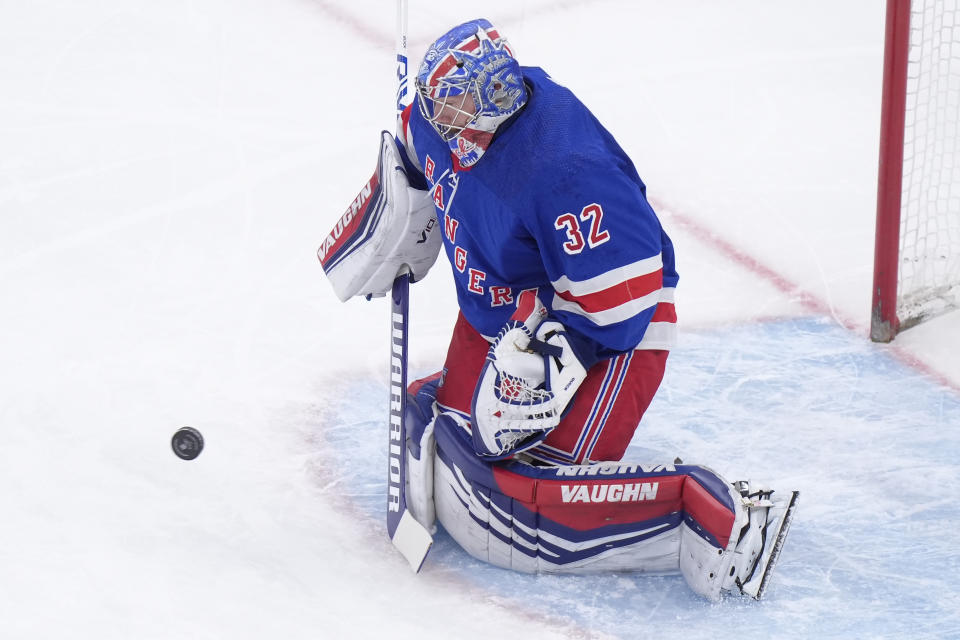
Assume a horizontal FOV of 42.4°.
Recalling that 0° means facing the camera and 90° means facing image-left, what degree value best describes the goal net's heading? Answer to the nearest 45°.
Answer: approximately 45°

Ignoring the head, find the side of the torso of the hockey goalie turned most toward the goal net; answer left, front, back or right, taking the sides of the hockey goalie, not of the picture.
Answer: back

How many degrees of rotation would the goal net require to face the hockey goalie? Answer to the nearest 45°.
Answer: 0° — it already faces them

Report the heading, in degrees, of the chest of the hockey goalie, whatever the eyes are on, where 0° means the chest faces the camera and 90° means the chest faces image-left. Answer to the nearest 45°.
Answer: approximately 45°
